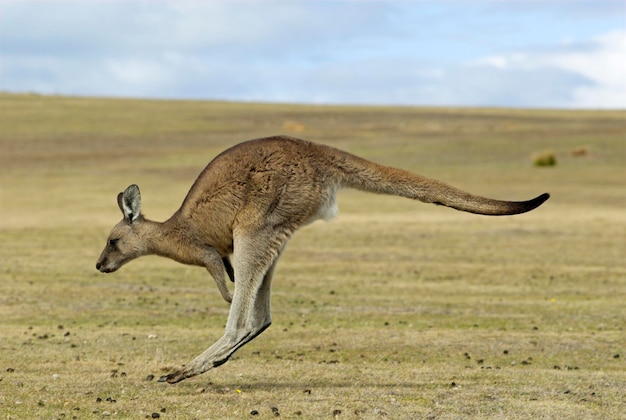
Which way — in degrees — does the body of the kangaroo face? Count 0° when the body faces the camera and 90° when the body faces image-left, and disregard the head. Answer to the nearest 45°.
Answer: approximately 90°
